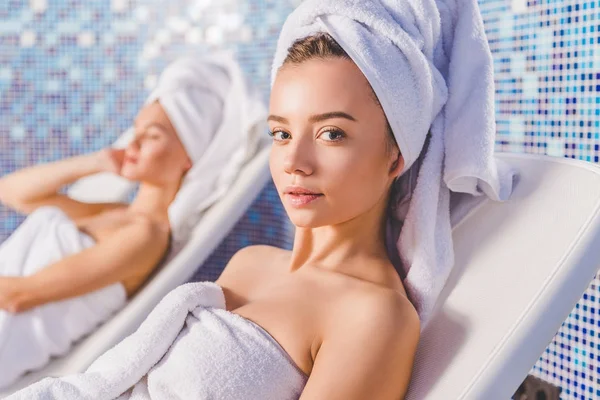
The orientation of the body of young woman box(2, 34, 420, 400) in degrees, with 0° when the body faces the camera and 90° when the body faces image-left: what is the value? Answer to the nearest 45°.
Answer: approximately 45°

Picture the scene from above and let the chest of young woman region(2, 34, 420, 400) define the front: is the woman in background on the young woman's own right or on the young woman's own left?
on the young woman's own right
